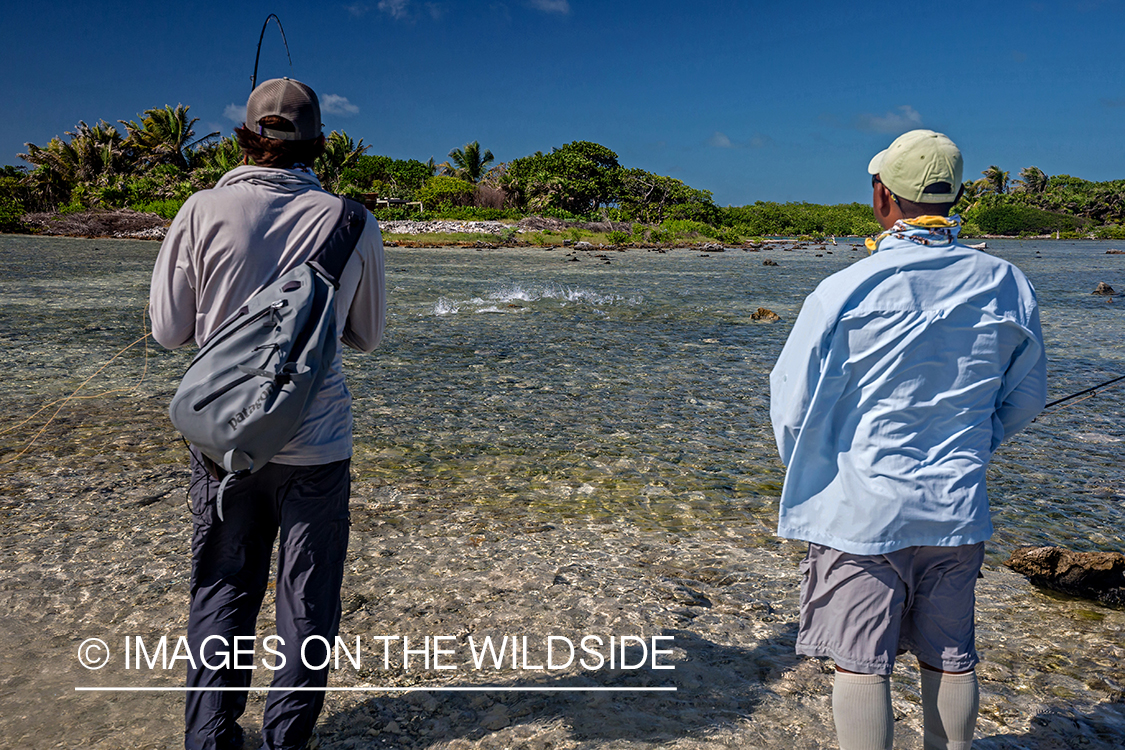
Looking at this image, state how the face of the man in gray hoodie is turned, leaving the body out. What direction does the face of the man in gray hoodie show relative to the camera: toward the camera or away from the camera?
away from the camera

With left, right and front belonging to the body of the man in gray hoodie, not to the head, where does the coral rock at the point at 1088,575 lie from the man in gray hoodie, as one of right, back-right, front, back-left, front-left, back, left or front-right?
right

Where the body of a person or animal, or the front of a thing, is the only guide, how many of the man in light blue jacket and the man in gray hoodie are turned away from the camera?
2

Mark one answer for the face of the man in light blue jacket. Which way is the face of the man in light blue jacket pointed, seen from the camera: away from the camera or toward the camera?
away from the camera

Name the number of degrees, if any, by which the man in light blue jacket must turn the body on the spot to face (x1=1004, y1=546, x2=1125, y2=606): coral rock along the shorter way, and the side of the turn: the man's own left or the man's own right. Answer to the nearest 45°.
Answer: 0° — they already face it

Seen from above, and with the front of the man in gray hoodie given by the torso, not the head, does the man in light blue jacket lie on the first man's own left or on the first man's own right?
on the first man's own right

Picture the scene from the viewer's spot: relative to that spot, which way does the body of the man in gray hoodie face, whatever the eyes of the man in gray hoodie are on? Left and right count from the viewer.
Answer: facing away from the viewer

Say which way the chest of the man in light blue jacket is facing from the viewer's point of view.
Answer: away from the camera

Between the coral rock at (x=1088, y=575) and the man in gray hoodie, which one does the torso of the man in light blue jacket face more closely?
the coral rock
